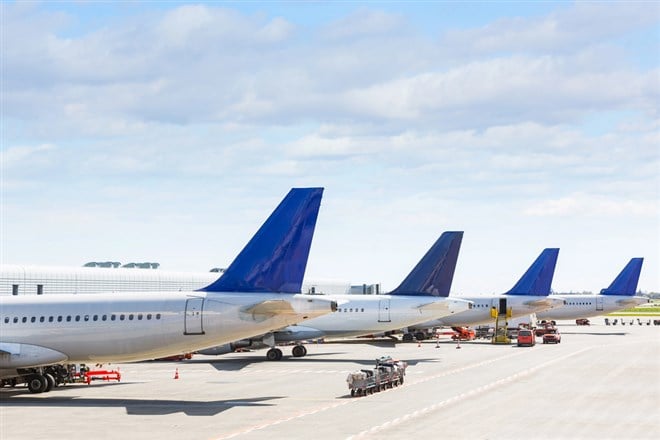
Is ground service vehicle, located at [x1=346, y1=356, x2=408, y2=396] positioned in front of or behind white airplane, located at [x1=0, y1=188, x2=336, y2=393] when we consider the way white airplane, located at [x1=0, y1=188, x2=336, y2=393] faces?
behind

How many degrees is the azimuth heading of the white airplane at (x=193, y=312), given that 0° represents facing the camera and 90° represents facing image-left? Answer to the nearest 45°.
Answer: approximately 90°
